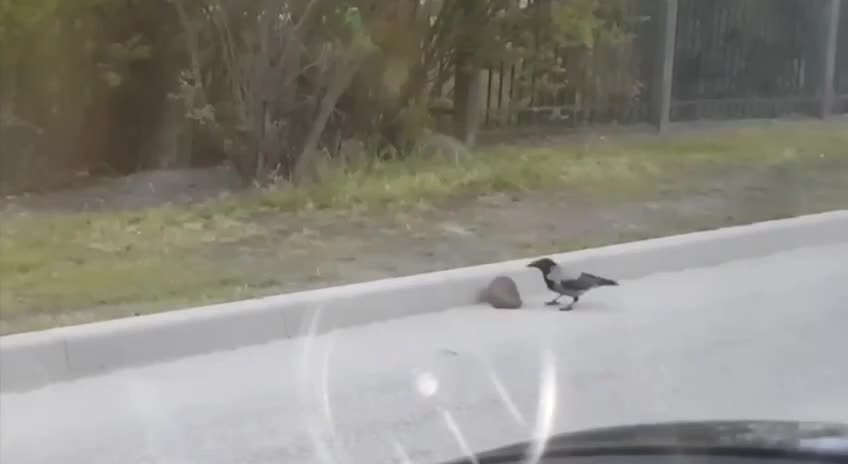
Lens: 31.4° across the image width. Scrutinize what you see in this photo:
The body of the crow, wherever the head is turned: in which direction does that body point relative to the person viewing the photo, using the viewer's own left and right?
facing to the left of the viewer

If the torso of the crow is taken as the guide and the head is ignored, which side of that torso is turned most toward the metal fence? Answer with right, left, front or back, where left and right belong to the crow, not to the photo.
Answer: right
